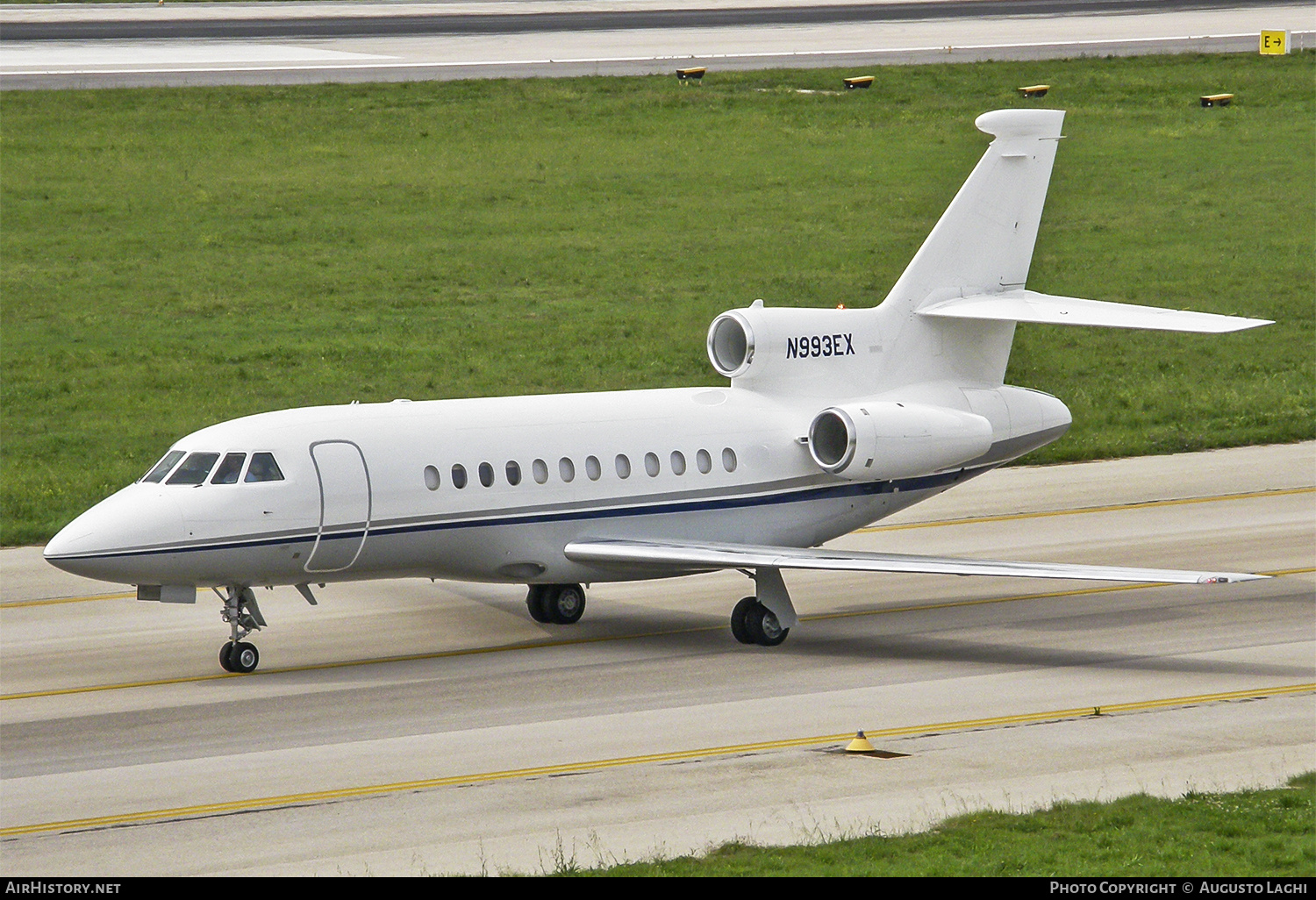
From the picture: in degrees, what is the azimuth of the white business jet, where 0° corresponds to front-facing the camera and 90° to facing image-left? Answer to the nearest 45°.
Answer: approximately 45°
